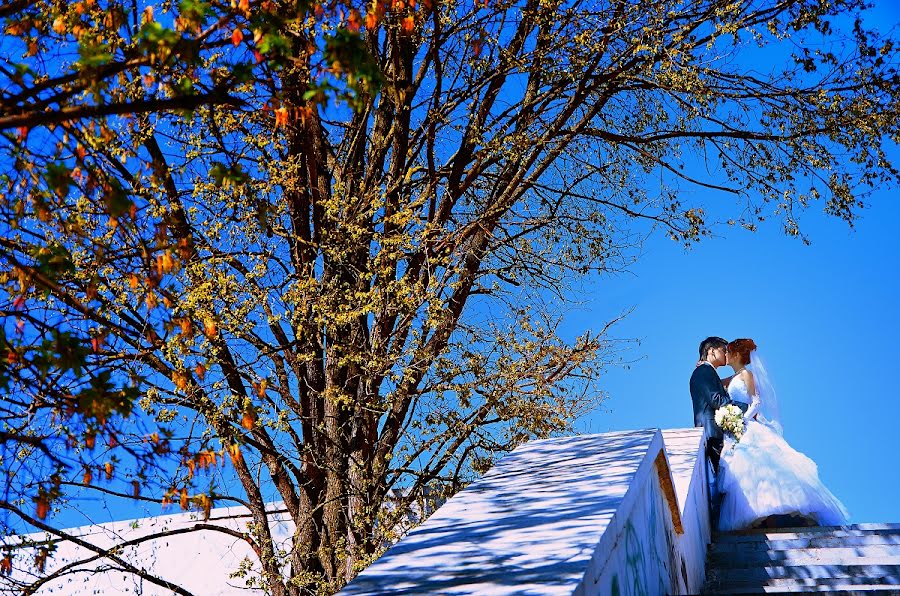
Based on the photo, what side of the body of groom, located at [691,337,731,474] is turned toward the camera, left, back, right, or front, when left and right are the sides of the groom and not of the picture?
right

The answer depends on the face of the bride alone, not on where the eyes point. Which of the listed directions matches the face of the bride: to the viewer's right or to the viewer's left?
to the viewer's left

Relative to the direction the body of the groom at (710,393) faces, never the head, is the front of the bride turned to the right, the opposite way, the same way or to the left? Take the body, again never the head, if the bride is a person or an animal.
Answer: the opposite way

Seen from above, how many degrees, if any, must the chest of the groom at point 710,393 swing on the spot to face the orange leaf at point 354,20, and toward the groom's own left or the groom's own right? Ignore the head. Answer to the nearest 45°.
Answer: approximately 90° to the groom's own right

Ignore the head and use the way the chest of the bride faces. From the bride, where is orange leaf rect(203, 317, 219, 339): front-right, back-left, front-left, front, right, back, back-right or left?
front-left

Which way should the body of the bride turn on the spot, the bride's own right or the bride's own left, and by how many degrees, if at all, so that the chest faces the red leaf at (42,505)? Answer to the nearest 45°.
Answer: approximately 45° to the bride's own left

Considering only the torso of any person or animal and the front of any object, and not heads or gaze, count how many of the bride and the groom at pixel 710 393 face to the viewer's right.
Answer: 1

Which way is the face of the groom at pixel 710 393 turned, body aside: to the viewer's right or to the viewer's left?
to the viewer's right

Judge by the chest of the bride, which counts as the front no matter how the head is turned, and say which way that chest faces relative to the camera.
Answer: to the viewer's left
